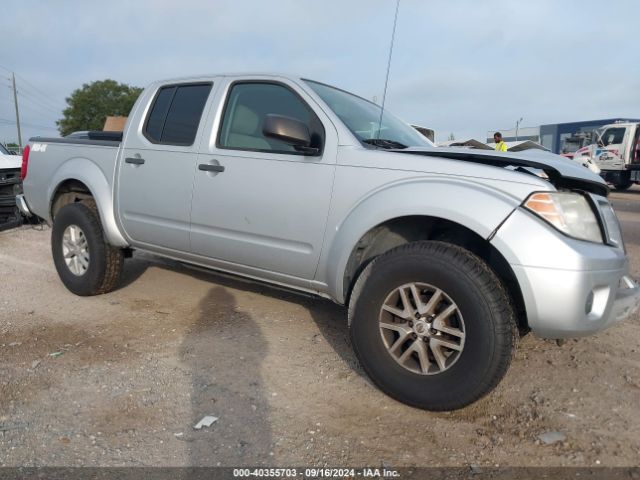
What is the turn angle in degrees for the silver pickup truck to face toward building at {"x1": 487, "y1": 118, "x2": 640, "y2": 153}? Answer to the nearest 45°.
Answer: approximately 135° to its left

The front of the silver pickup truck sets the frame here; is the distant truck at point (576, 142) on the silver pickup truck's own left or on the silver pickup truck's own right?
on the silver pickup truck's own left

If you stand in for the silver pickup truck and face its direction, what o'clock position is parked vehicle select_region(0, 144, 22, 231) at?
The parked vehicle is roughly at 6 o'clock from the silver pickup truck.
